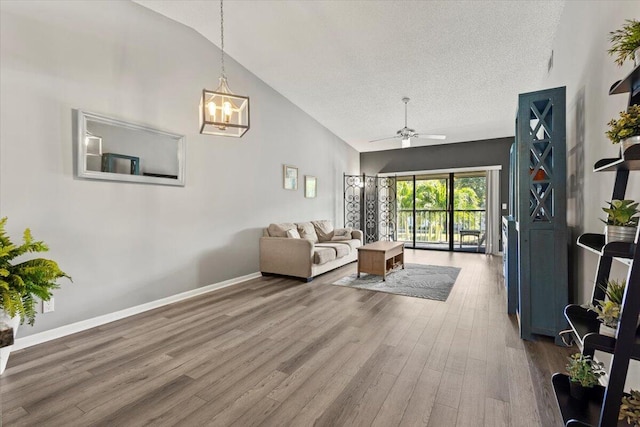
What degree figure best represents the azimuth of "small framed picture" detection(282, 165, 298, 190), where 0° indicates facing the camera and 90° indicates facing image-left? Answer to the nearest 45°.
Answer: approximately 315°

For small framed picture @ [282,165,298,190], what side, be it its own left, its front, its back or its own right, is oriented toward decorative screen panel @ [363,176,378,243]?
left

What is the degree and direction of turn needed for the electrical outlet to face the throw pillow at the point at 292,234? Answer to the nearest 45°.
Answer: approximately 45° to its left

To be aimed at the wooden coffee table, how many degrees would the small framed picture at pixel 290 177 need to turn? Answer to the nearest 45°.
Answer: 0° — it already faces it

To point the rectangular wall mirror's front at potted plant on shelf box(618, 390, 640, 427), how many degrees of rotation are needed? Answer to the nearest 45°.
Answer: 0° — it already faces it

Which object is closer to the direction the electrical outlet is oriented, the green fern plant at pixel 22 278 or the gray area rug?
the gray area rug

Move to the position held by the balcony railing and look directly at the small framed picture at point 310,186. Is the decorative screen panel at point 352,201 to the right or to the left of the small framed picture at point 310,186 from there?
right

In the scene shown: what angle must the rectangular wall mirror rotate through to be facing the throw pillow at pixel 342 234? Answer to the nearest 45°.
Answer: approximately 45° to its left
